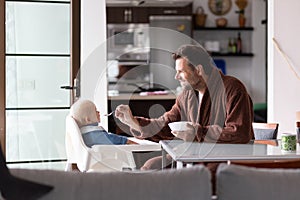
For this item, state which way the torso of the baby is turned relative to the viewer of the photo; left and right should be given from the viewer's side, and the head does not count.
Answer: facing away from the viewer and to the right of the viewer

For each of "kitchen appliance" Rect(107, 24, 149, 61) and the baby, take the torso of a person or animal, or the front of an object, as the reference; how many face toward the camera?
1

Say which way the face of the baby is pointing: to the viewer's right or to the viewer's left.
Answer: to the viewer's right

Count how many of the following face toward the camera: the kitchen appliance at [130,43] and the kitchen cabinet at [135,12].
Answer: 2
